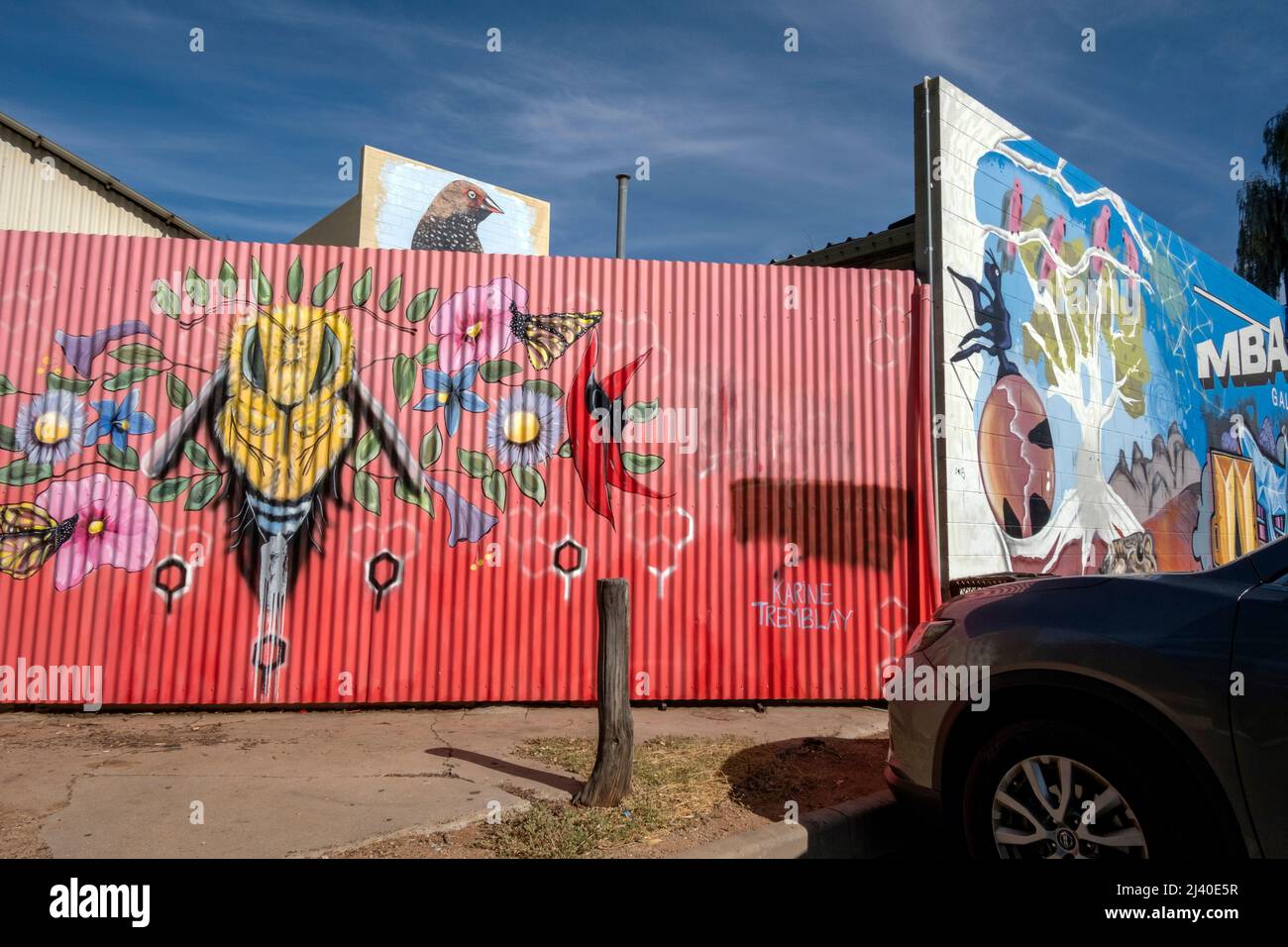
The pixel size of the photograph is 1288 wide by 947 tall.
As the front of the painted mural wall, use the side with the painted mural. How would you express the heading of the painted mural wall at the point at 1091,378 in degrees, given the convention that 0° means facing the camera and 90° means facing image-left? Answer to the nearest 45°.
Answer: approximately 315°

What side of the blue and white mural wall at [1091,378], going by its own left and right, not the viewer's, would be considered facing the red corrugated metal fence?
right

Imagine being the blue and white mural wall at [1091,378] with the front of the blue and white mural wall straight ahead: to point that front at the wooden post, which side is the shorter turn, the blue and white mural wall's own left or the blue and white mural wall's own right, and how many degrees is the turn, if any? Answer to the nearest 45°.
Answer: approximately 45° to the blue and white mural wall's own right

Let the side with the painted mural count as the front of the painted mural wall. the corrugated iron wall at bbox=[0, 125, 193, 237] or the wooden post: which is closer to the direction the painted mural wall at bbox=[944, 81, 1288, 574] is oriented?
the wooden post

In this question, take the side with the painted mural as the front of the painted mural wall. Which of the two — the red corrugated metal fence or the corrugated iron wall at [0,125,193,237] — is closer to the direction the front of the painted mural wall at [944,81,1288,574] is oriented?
the red corrugated metal fence

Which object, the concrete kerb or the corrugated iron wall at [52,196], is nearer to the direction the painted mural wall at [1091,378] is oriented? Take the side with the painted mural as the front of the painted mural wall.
the concrete kerb

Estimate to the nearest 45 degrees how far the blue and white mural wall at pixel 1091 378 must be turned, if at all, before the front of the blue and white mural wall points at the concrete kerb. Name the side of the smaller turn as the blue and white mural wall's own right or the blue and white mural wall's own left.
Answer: approximately 45° to the blue and white mural wall's own right

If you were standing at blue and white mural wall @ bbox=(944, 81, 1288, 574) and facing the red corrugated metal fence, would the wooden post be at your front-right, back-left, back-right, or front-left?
front-left
